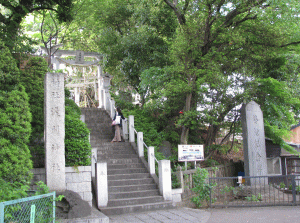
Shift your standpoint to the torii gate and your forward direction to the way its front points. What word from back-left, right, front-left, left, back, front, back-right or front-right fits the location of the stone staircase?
front

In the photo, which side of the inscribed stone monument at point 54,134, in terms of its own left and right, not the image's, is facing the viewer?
front

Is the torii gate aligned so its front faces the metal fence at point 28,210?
yes

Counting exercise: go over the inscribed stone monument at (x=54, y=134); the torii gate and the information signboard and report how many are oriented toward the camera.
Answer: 3

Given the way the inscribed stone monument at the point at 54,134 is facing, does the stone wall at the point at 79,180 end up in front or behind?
behind

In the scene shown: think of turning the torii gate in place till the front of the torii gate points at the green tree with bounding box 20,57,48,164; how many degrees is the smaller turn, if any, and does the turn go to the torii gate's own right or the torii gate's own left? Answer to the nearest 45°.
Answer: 0° — it already faces it

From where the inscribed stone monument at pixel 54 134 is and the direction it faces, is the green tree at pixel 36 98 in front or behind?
behind

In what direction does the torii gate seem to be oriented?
toward the camera

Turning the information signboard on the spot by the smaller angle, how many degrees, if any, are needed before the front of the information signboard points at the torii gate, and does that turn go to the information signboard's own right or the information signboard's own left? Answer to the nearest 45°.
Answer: approximately 135° to the information signboard's own right

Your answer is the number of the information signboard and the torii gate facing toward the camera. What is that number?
2

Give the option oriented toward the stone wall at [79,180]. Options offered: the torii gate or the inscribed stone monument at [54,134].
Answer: the torii gate

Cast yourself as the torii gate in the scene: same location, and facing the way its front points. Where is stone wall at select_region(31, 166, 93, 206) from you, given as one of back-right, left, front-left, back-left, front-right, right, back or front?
front

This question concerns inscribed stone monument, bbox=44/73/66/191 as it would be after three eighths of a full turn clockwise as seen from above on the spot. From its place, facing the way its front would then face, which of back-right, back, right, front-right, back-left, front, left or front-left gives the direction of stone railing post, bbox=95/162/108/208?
right
